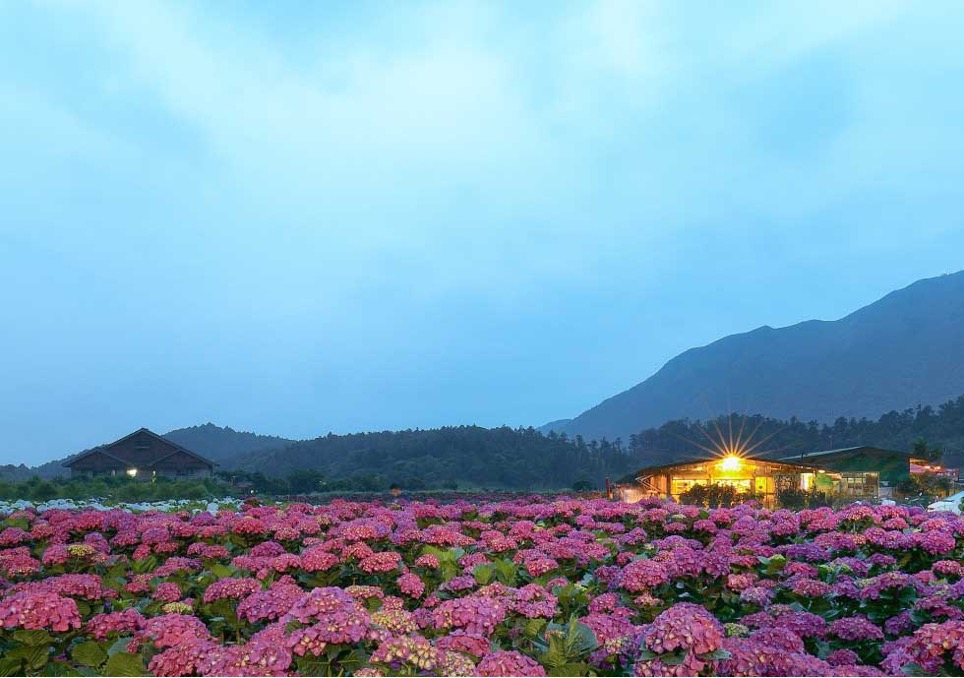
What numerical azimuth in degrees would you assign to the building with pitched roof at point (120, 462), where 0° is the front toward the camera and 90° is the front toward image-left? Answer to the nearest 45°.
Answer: approximately 0°

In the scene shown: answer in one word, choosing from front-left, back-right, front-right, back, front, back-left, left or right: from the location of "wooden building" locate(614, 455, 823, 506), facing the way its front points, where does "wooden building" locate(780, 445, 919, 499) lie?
back-left

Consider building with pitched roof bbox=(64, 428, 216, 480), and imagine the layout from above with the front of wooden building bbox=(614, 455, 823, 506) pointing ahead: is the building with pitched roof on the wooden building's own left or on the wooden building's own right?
on the wooden building's own right

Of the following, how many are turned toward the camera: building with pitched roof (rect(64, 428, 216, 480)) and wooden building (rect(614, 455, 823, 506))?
2

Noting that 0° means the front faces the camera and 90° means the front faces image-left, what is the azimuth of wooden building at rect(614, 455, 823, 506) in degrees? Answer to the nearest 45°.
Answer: approximately 0°

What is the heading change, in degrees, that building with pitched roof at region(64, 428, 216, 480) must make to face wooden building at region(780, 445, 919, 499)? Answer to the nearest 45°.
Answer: approximately 45° to its left

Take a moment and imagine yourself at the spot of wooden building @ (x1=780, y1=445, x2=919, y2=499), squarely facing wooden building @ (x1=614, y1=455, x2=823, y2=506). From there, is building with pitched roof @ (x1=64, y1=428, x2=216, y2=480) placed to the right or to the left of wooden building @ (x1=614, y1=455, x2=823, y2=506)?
right

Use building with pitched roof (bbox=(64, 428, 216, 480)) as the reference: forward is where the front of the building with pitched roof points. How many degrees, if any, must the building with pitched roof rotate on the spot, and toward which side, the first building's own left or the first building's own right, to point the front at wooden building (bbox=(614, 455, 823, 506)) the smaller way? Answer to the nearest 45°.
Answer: approximately 45° to the first building's own left
